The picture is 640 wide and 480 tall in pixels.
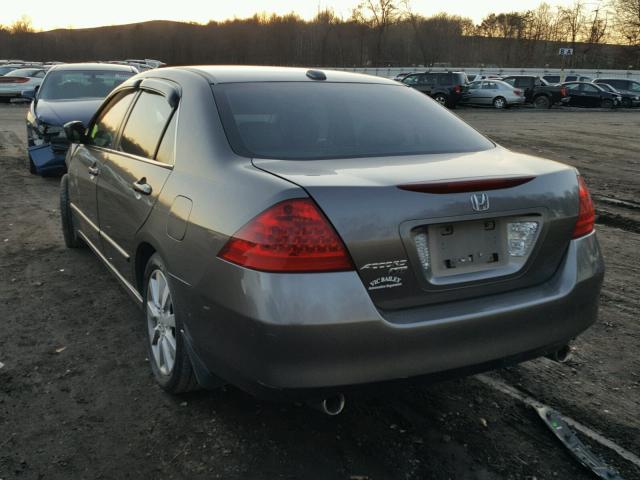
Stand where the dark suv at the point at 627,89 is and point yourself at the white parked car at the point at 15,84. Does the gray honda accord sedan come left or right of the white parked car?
left

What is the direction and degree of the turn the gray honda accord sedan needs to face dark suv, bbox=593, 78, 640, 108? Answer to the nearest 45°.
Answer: approximately 90° to its right

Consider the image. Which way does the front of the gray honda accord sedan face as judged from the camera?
facing away from the viewer and to the left of the viewer

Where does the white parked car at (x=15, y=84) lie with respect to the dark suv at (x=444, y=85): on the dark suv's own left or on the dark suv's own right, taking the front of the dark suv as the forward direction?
on the dark suv's own left

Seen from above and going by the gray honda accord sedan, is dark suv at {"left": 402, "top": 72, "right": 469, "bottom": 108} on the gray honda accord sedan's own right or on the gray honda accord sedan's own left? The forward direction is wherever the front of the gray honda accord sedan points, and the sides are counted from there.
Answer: on the gray honda accord sedan's own right

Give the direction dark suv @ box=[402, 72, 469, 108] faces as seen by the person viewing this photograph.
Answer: facing away from the viewer and to the left of the viewer

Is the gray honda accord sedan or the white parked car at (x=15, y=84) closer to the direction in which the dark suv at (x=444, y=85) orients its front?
the white parked car

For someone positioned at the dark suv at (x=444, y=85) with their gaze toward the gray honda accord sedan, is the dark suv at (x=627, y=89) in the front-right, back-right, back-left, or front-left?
back-left

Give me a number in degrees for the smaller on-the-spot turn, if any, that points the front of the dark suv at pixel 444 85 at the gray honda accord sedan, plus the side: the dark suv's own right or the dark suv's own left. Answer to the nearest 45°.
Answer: approximately 135° to the dark suv's own left
